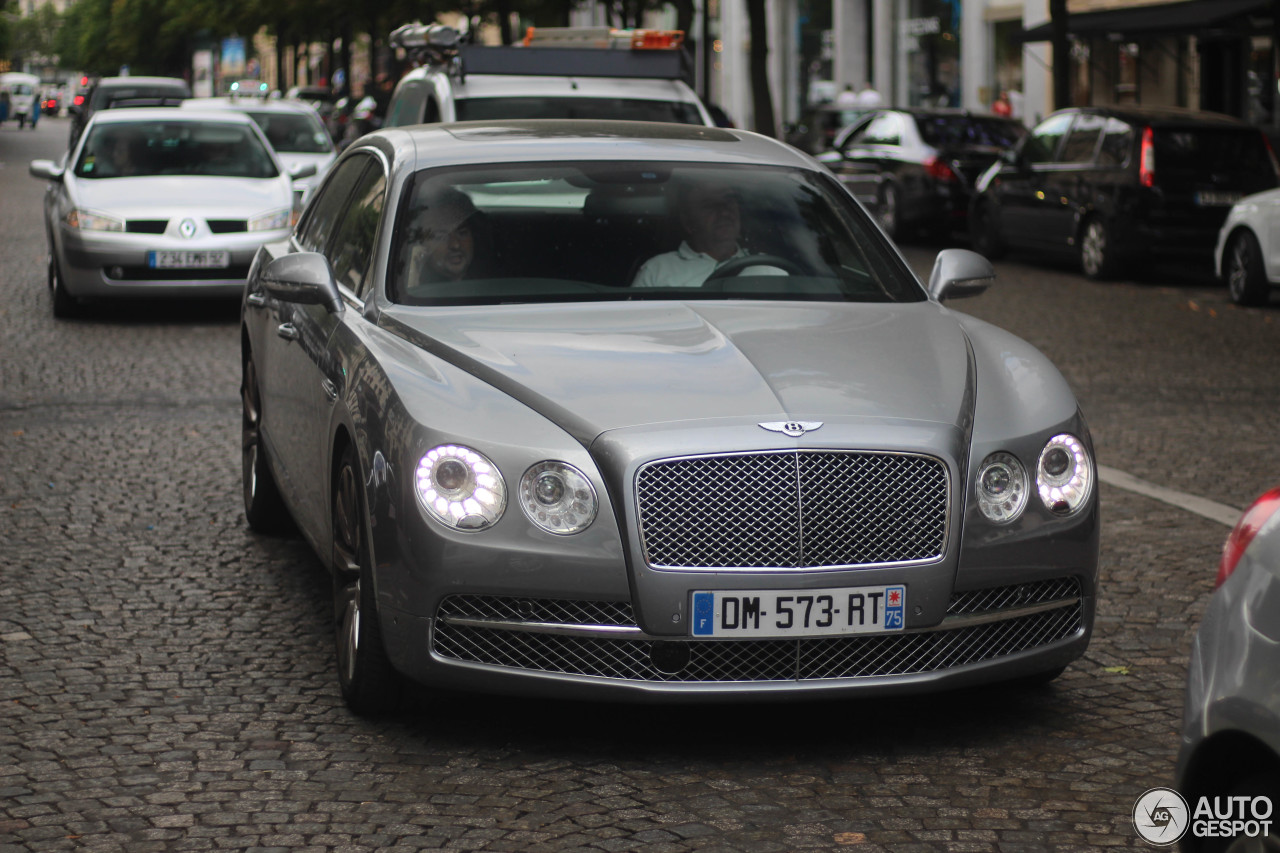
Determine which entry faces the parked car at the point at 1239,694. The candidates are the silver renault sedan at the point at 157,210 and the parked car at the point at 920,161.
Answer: the silver renault sedan

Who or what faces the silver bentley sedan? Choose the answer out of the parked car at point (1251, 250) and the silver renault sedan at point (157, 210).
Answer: the silver renault sedan

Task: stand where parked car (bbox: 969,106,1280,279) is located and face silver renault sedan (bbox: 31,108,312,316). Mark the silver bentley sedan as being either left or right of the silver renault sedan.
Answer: left

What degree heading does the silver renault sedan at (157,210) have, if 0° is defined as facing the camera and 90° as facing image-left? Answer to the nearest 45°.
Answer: approximately 0°

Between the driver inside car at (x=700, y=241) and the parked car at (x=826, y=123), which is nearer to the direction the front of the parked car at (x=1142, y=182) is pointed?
the parked car

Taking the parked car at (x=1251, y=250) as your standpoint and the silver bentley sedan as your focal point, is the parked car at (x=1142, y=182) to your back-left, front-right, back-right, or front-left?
back-right

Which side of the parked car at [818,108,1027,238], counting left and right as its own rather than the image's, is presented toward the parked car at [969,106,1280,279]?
back

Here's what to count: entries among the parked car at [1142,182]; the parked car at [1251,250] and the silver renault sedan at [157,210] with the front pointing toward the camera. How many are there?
1

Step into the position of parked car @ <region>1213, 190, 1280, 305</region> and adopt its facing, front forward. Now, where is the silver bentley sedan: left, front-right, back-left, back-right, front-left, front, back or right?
back-left

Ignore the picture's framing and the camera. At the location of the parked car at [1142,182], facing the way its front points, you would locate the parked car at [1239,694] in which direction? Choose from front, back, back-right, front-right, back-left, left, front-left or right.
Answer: back-left

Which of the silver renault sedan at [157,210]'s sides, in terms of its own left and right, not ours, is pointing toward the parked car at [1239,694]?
front

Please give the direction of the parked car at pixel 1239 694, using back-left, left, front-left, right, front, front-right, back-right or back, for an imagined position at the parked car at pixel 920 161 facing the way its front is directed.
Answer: back-left

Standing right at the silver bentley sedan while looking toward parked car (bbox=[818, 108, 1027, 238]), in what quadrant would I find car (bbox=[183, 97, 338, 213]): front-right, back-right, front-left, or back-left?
front-left

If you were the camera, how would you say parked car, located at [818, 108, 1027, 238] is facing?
facing away from the viewer and to the left of the viewer

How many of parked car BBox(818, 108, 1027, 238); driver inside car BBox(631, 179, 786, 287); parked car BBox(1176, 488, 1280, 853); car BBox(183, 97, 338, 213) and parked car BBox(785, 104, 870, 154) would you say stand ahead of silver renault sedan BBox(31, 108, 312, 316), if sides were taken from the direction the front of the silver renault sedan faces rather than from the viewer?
2

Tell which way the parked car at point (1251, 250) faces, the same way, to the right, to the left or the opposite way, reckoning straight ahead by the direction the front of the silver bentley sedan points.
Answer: the opposite way

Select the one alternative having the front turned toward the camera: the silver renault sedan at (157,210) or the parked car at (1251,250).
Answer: the silver renault sedan

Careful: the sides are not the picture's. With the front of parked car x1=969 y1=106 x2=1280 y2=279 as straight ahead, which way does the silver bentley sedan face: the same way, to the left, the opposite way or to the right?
the opposite way

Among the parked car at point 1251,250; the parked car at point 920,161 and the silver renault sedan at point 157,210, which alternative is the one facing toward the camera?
the silver renault sedan

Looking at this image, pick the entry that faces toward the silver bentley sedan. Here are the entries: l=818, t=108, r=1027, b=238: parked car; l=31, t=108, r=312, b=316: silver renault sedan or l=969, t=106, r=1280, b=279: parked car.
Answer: the silver renault sedan

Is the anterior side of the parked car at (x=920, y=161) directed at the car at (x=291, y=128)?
no

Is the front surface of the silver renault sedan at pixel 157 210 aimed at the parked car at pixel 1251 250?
no

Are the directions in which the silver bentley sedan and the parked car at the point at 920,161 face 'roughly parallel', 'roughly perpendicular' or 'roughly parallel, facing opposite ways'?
roughly parallel, facing opposite ways

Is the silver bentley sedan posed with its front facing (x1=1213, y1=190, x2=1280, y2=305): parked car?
no

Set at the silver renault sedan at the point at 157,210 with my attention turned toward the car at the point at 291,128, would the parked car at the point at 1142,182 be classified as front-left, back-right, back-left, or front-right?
front-right

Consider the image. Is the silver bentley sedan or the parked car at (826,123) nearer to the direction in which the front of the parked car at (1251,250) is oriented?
the parked car
